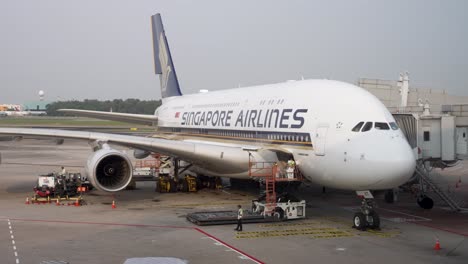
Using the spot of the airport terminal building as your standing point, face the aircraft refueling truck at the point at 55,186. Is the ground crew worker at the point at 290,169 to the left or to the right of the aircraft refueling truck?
left

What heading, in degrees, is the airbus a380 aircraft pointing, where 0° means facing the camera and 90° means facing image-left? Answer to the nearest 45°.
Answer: approximately 315°

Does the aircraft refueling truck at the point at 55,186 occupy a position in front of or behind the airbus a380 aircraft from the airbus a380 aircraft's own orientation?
behind

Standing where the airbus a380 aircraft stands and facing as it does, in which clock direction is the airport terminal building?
The airport terminal building is roughly at 10 o'clock from the airbus a380 aircraft.

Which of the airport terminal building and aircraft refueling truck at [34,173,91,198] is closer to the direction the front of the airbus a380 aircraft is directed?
the airport terminal building
